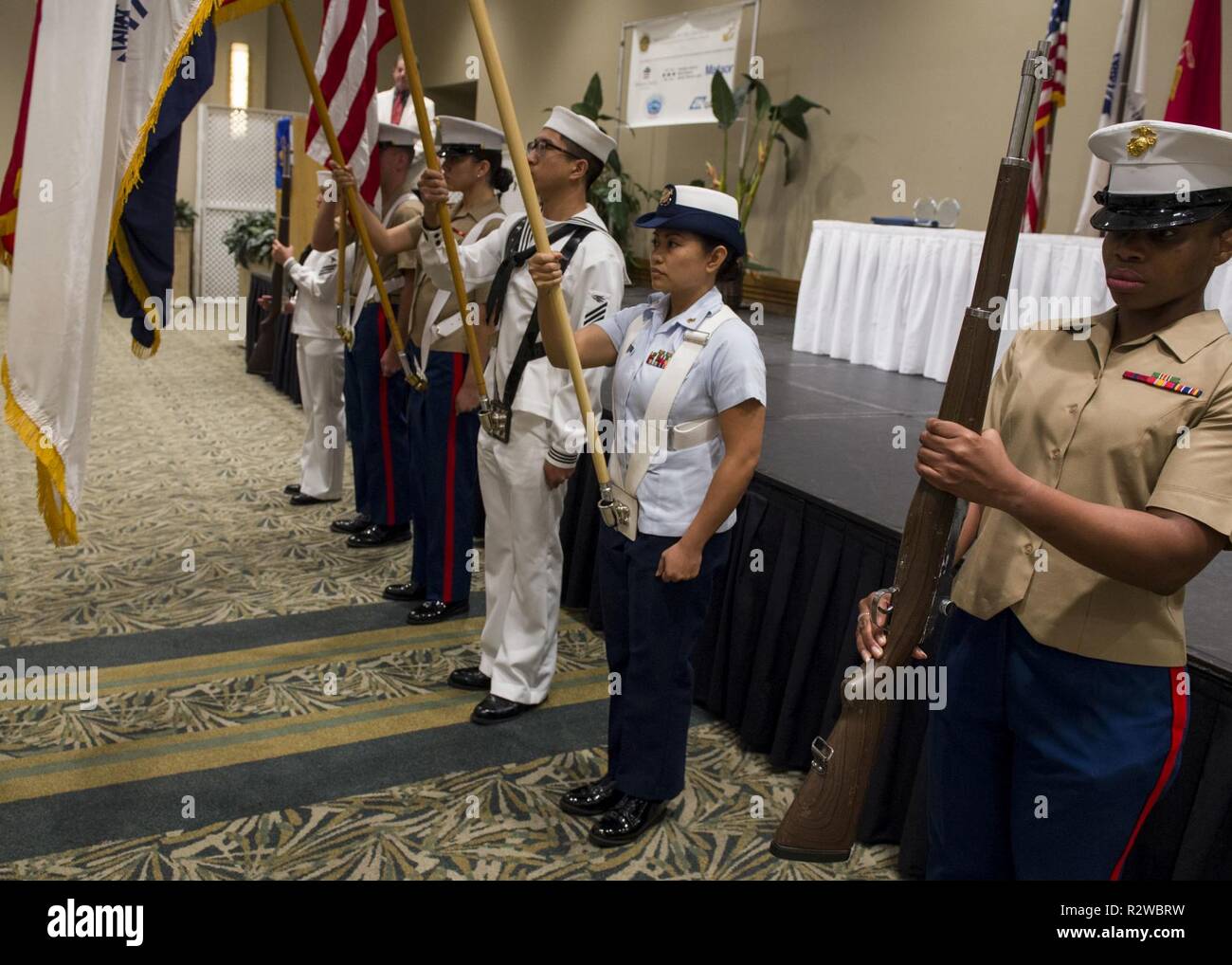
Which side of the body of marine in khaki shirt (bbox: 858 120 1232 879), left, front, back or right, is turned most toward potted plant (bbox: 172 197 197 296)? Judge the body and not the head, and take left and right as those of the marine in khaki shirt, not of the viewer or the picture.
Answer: right

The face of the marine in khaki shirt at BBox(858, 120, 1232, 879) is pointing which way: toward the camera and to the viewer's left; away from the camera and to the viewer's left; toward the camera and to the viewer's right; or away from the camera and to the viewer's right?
toward the camera and to the viewer's left

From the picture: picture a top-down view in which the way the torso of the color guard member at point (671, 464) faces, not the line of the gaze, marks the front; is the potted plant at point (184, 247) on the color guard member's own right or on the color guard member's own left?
on the color guard member's own right

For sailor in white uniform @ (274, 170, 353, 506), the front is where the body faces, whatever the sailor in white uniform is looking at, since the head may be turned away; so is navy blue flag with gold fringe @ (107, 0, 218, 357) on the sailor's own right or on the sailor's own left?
on the sailor's own left

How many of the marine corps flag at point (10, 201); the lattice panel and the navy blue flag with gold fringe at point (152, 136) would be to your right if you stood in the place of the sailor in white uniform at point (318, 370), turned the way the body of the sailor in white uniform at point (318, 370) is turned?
1

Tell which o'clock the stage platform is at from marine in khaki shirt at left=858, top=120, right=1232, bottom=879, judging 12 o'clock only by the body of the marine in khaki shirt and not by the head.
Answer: The stage platform is roughly at 4 o'clock from the marine in khaki shirt.

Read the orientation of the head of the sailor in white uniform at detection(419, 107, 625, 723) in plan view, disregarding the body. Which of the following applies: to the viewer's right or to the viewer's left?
to the viewer's left

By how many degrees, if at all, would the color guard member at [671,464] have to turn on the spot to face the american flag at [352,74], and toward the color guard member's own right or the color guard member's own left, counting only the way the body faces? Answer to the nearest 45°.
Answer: approximately 90° to the color guard member's own right

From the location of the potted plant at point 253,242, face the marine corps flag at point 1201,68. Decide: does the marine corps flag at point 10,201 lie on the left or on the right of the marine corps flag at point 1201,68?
right

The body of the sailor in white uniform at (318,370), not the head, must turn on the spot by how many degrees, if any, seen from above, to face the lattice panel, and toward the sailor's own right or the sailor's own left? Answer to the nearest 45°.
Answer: approximately 90° to the sailor's own right

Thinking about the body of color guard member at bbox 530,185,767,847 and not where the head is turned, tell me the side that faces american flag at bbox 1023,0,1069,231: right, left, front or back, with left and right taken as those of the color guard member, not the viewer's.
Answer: back

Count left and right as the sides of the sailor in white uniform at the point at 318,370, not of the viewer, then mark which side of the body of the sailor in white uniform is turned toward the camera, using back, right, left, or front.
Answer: left

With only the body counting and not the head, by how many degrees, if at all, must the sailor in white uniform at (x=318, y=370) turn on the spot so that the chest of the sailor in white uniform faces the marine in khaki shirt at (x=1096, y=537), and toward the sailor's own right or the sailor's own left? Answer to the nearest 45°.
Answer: approximately 90° to the sailor's own left

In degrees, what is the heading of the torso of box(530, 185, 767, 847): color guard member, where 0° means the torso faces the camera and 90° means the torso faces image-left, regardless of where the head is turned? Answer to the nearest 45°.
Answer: approximately 45°
